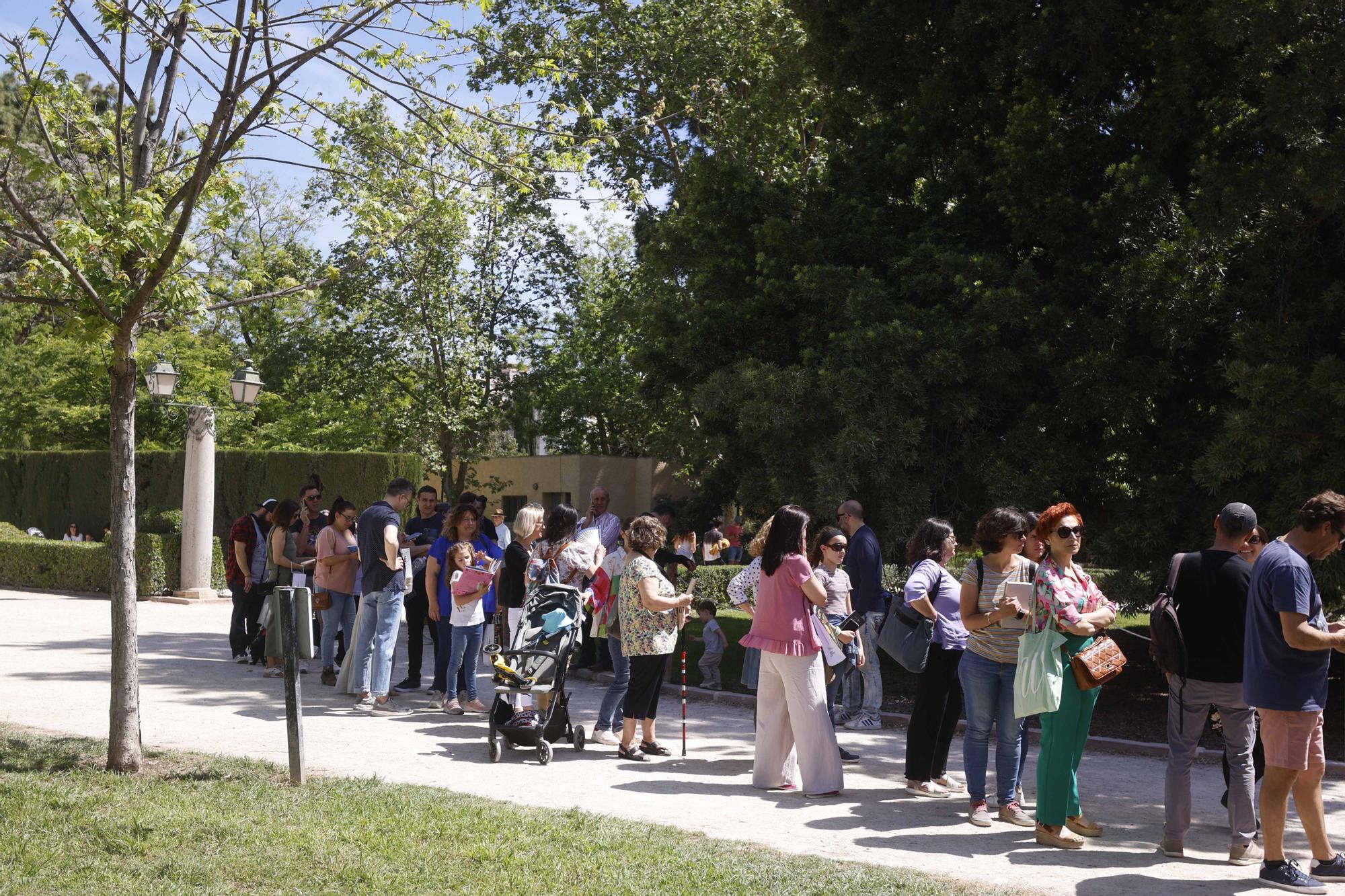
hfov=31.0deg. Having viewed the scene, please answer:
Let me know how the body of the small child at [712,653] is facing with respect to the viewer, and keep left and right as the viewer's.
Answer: facing to the left of the viewer

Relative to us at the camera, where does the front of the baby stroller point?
facing the viewer and to the left of the viewer

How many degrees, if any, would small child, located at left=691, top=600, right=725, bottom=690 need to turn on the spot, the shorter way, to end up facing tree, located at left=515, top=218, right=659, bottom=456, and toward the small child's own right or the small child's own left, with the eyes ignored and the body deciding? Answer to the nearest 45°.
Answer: approximately 90° to the small child's own right

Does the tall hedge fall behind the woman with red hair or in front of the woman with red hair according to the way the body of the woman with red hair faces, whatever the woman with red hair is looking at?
behind

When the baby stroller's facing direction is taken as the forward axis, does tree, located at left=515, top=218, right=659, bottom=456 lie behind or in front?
behind

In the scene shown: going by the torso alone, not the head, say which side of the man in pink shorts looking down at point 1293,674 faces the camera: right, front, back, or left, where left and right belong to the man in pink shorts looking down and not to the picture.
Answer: right

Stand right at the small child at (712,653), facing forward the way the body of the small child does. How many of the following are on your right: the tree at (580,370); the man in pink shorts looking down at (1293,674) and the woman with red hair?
1
